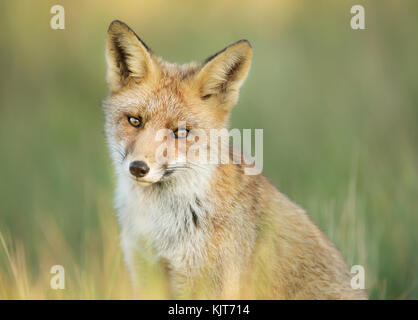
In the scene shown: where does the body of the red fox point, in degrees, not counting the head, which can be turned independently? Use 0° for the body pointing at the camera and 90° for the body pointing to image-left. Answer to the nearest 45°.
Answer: approximately 45°
